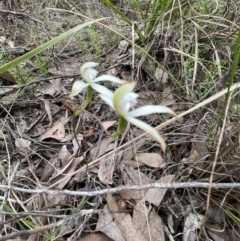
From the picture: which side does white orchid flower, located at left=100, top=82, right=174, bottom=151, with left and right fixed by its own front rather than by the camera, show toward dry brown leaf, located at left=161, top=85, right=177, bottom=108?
left

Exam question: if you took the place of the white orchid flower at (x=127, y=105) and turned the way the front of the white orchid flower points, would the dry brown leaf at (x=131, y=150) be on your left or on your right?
on your left
